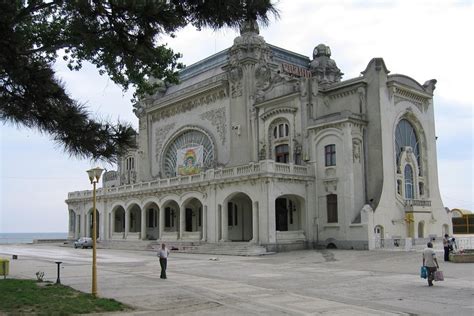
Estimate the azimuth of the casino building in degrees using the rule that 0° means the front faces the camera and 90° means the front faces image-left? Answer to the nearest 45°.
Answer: approximately 45°

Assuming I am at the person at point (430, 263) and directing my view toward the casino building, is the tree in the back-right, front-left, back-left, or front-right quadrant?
back-left

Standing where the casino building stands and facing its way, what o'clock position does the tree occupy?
The tree is roughly at 11 o'clock from the casino building.

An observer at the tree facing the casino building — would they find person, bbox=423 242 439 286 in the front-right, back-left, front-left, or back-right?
front-right

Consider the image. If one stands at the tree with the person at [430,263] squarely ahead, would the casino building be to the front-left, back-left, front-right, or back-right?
front-left

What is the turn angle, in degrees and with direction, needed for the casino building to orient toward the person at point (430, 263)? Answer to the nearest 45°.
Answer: approximately 45° to its left
